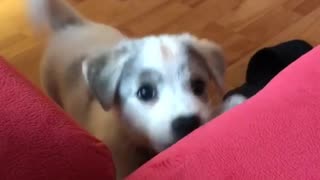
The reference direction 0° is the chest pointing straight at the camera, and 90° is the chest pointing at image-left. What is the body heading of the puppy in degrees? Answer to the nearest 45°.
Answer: approximately 315°
